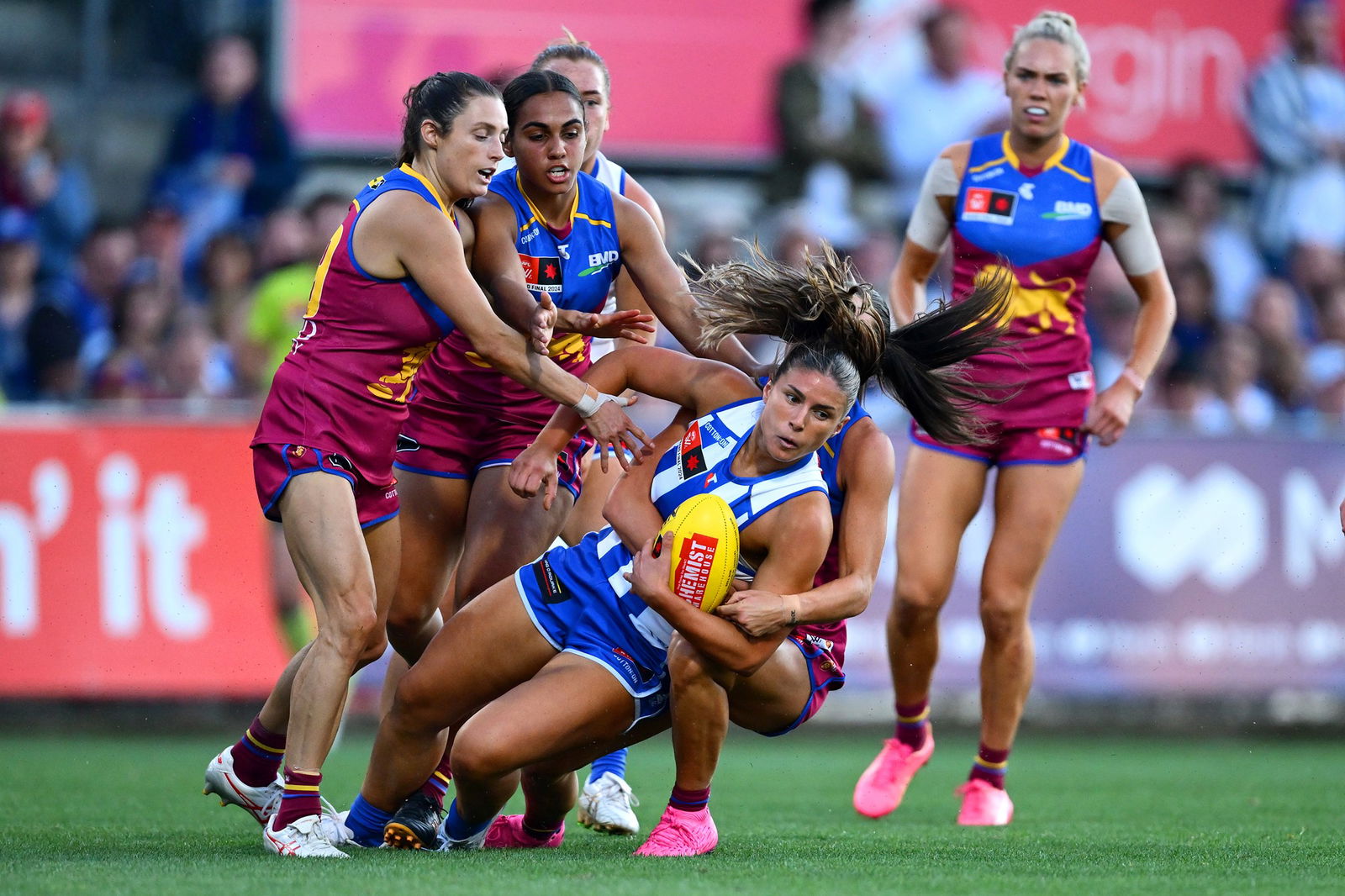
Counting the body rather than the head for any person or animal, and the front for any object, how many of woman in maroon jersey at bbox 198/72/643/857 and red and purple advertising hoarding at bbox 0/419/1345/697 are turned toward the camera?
1

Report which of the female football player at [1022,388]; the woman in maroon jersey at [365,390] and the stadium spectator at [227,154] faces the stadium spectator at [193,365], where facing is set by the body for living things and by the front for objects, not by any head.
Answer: the stadium spectator at [227,154]

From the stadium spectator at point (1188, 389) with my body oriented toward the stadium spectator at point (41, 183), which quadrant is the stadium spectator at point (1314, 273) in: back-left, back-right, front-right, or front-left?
back-right

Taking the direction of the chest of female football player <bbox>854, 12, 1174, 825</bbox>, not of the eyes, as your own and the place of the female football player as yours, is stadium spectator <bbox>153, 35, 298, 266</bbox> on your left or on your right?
on your right

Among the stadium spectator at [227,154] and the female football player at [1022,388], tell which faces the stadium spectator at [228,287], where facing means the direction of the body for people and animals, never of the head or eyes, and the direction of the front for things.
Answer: the stadium spectator at [227,154]

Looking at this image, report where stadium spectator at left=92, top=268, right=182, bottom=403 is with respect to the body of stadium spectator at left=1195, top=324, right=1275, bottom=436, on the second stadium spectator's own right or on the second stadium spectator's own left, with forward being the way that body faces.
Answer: on the second stadium spectator's own right

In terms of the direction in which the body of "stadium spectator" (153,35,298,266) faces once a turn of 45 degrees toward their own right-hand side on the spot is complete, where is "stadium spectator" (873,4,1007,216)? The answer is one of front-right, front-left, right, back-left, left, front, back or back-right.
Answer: back-left

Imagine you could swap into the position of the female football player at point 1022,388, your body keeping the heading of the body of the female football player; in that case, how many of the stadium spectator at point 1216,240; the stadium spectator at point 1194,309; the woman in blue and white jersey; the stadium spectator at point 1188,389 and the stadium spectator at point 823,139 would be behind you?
4

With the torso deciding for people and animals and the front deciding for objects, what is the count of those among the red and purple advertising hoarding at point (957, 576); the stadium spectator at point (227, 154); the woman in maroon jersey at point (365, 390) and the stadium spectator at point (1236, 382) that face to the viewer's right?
1

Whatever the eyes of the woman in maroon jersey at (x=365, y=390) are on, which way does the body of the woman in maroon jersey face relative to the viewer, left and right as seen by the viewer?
facing to the right of the viewer

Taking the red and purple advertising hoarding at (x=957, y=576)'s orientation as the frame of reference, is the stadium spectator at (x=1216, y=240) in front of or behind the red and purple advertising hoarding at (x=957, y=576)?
behind

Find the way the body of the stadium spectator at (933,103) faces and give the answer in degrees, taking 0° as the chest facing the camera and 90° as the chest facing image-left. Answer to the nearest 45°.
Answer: approximately 0°
